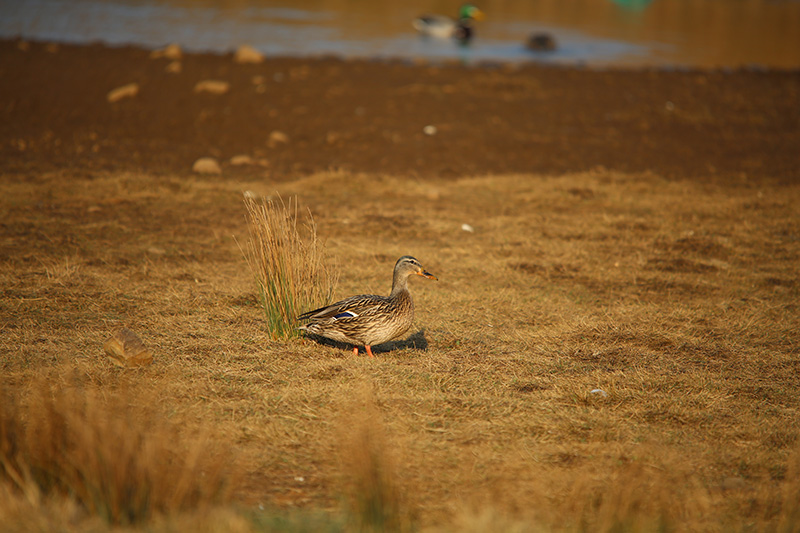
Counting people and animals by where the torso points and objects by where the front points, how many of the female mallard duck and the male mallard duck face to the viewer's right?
2

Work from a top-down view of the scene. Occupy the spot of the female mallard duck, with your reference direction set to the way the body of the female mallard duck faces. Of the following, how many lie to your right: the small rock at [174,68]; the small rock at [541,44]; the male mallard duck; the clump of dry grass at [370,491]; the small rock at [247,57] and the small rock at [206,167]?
1

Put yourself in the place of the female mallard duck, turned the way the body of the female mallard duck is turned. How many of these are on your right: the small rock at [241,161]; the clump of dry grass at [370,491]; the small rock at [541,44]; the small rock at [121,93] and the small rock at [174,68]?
1

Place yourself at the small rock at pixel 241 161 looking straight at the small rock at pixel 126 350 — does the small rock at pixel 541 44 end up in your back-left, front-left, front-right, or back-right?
back-left

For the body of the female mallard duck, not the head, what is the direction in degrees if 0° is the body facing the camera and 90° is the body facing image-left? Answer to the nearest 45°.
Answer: approximately 270°

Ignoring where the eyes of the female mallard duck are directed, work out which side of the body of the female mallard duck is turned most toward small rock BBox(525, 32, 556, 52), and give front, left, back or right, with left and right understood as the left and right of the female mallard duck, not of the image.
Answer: left

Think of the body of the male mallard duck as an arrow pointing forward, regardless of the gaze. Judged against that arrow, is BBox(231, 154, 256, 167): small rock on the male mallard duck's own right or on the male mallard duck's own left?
on the male mallard duck's own right

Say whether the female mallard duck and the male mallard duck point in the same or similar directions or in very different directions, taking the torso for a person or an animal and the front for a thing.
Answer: same or similar directions

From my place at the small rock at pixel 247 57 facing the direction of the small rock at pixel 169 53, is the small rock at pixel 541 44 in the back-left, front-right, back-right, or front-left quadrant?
back-right

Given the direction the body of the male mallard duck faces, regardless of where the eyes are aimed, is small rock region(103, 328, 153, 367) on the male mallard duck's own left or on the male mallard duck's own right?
on the male mallard duck's own right

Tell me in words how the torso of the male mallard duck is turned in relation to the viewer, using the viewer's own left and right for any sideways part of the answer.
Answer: facing to the right of the viewer

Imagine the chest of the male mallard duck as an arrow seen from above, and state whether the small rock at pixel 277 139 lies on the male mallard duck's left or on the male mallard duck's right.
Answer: on the male mallard duck's right
